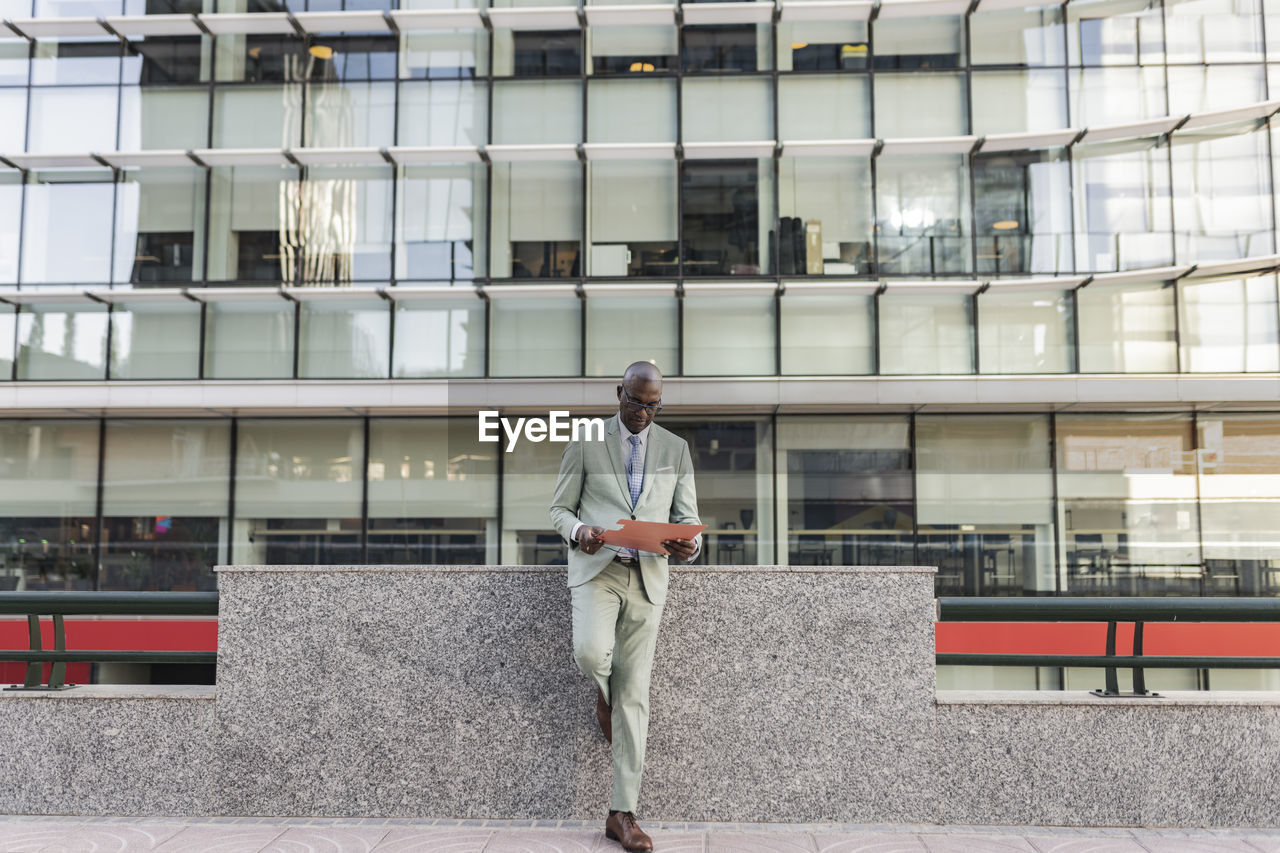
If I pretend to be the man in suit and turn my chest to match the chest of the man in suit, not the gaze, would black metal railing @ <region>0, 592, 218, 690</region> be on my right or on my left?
on my right

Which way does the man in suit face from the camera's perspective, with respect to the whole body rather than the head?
toward the camera

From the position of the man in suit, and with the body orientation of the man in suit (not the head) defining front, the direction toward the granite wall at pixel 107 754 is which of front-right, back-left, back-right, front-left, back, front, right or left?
right

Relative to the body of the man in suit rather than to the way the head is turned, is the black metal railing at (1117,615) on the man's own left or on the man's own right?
on the man's own left

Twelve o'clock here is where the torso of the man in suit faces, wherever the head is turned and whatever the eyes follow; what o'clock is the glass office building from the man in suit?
The glass office building is roughly at 6 o'clock from the man in suit.

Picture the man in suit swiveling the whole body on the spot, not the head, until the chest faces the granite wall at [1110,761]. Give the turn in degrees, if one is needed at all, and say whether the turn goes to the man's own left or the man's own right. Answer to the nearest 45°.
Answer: approximately 90° to the man's own left
